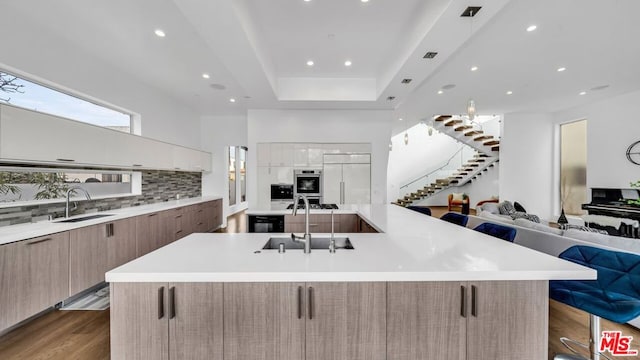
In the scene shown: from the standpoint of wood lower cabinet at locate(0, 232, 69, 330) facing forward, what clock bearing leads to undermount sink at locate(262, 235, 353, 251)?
The undermount sink is roughly at 12 o'clock from the wood lower cabinet.

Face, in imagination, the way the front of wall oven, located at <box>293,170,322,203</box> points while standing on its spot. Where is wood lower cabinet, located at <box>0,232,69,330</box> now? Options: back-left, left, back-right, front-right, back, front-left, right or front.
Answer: front-right

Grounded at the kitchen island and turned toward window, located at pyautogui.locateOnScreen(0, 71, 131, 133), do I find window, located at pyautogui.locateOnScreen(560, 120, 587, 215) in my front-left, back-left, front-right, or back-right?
back-right

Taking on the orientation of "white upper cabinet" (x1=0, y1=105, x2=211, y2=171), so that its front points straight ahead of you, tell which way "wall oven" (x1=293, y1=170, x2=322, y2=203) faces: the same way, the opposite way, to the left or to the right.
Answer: to the right

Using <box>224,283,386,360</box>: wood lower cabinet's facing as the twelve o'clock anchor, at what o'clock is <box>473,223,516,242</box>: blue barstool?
The blue barstool is roughly at 8 o'clock from the wood lower cabinet.

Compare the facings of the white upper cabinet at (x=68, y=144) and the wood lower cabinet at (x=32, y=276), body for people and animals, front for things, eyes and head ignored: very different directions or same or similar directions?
same or similar directions

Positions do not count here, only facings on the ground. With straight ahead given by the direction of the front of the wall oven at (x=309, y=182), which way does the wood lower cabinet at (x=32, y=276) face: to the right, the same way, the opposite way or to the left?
to the left

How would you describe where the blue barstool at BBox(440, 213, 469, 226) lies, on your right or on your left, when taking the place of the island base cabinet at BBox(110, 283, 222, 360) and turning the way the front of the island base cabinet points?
on your left

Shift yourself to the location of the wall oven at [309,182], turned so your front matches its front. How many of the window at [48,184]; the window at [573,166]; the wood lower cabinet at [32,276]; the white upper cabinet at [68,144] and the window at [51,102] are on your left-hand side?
1

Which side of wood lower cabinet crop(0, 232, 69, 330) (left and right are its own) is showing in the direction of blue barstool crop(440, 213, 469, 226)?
front

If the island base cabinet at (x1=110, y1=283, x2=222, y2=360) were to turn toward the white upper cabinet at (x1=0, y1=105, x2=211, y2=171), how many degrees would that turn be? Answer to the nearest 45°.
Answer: approximately 135° to its right

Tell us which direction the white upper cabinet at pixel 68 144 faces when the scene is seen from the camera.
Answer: facing the viewer and to the right of the viewer

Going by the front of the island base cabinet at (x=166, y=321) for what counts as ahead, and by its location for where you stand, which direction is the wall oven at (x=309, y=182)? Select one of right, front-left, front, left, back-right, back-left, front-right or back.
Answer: back-left

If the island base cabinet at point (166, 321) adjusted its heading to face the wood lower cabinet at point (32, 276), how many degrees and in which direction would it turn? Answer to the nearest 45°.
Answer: approximately 135° to its right

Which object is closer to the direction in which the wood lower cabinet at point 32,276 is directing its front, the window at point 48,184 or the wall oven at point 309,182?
the wall oven

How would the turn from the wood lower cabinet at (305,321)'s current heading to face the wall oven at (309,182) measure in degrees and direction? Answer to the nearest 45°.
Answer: approximately 180°

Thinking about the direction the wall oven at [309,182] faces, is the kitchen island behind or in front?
in front

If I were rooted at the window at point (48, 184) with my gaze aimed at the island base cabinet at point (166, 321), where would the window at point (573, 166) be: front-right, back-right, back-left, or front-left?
front-left

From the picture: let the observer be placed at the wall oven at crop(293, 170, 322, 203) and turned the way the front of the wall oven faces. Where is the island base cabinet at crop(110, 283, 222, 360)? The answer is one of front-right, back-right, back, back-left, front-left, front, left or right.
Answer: front

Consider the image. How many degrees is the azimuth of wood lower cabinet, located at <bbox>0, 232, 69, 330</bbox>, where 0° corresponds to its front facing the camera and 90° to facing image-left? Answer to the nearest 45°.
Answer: approximately 315°

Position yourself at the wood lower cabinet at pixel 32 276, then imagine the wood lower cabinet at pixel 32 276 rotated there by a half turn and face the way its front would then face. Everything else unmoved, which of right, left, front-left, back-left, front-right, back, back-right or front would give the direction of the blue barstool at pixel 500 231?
back

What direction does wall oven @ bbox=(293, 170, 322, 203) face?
toward the camera

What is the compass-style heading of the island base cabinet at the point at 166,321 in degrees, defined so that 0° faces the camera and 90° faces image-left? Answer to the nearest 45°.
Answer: approximately 0°
